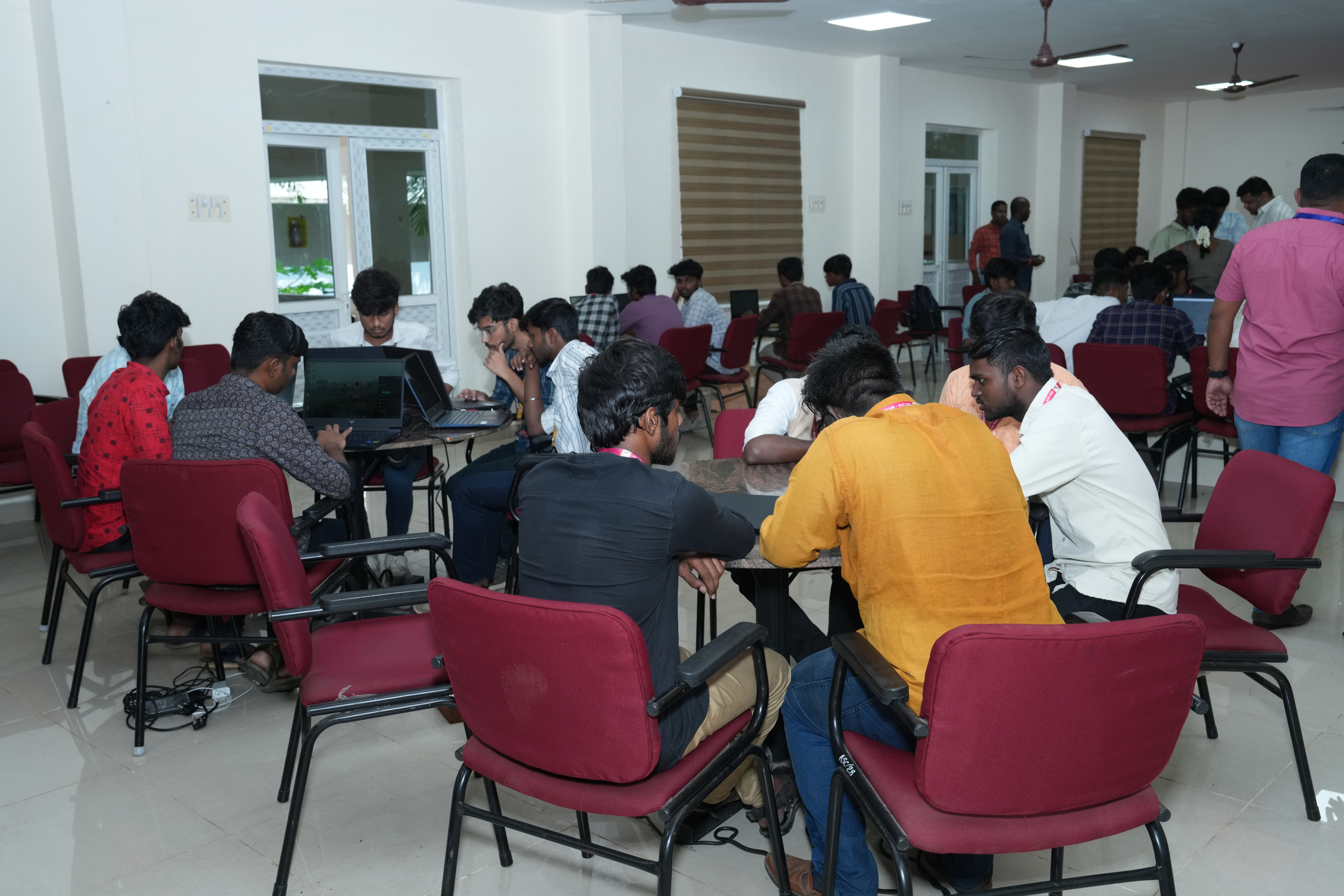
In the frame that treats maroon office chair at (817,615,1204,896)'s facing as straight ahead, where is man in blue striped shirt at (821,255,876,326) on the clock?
The man in blue striped shirt is roughly at 1 o'clock from the maroon office chair.

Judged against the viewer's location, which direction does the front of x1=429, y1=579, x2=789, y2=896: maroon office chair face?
facing away from the viewer and to the right of the viewer

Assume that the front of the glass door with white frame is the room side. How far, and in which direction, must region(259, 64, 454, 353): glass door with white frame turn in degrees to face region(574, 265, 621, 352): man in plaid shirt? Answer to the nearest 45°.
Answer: approximately 45° to its left

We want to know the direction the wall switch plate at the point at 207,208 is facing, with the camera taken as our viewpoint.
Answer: facing the viewer

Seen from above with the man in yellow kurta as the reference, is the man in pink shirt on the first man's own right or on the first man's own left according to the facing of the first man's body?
on the first man's own right

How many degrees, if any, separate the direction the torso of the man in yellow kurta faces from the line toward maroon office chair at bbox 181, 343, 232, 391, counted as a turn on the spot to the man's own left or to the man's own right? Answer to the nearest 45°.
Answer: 0° — they already face it

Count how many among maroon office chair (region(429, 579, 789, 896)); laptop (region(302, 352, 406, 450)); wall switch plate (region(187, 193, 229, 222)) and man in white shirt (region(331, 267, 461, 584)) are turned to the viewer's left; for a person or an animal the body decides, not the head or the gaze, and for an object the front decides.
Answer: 0

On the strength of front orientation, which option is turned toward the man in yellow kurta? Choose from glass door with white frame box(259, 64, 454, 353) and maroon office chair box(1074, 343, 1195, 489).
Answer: the glass door with white frame

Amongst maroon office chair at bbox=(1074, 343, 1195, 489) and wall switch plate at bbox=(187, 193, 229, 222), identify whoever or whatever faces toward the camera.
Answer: the wall switch plate

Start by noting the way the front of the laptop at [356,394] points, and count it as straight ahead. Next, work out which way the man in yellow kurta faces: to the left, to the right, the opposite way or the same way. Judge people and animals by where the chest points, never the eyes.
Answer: the opposite way

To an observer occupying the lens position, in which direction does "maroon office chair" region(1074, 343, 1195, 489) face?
facing away from the viewer and to the right of the viewer

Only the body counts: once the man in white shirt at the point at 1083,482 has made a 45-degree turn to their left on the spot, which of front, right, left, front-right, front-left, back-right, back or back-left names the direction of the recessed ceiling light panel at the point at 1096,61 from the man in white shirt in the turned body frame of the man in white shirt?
back-right

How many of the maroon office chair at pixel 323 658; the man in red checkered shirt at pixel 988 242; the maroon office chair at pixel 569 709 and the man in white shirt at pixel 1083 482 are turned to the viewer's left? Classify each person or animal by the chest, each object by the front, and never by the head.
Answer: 1

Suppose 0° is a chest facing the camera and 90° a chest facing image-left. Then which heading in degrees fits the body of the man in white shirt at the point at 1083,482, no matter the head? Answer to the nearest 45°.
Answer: approximately 90°

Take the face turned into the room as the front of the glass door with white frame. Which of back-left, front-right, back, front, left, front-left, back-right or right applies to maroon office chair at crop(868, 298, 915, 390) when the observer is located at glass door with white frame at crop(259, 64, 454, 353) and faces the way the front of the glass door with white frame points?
left

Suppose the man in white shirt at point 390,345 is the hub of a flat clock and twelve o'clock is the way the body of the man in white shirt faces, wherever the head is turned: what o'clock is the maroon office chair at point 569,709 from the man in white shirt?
The maroon office chair is roughly at 12 o'clock from the man in white shirt.
